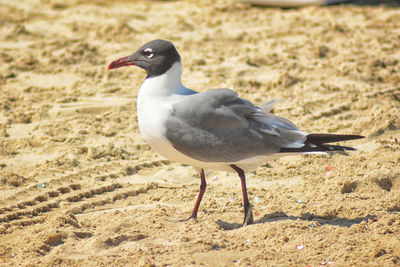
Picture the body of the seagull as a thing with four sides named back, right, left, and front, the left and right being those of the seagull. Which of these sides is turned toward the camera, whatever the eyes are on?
left
